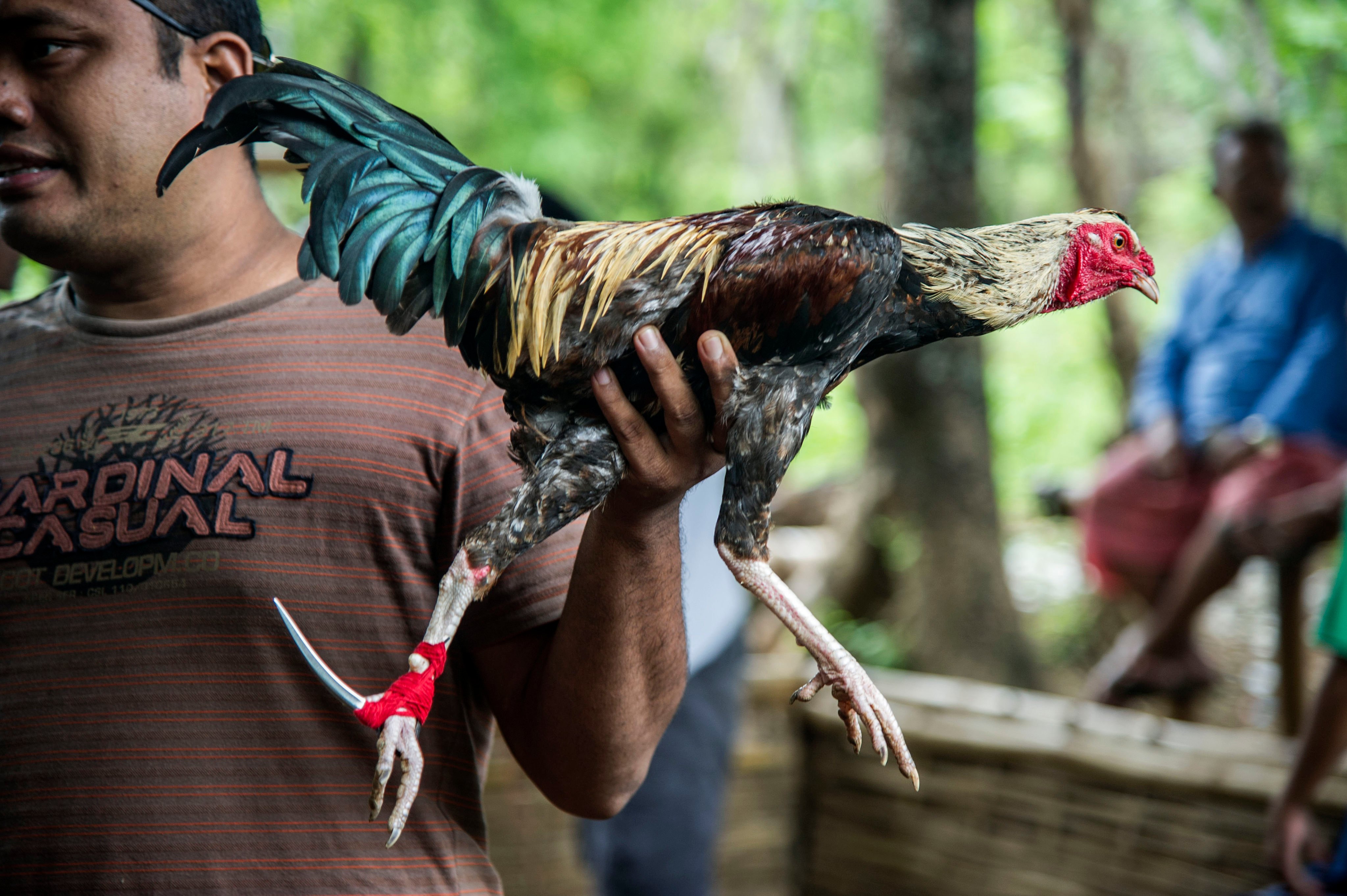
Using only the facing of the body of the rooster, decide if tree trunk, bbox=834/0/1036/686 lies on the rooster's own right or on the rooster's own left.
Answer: on the rooster's own left

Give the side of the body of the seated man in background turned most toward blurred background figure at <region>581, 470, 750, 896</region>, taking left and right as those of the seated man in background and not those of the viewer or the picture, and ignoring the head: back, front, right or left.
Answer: front

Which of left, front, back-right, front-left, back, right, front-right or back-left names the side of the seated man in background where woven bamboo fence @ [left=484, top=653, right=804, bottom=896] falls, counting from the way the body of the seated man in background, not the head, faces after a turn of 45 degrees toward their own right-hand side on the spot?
front-left

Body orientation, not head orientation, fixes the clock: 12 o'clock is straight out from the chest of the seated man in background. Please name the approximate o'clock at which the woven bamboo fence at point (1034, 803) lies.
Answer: The woven bamboo fence is roughly at 11 o'clock from the seated man in background.

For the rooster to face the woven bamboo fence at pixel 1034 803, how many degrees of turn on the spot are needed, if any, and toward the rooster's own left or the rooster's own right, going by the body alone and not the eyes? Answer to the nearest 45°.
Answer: approximately 45° to the rooster's own left

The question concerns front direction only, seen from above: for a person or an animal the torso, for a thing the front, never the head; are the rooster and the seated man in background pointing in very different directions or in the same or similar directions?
very different directions

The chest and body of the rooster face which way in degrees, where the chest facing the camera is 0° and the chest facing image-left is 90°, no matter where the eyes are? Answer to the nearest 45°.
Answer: approximately 270°

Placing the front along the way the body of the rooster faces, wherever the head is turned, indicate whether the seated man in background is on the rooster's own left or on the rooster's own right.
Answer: on the rooster's own left

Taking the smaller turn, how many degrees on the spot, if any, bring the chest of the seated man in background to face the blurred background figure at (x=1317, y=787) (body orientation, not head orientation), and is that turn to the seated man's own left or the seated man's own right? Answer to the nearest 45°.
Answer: approximately 45° to the seated man's own left

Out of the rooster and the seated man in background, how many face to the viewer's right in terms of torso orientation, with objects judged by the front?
1

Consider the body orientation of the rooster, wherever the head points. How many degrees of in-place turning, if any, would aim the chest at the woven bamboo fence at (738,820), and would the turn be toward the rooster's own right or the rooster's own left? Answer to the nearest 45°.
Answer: approximately 90° to the rooster's own left

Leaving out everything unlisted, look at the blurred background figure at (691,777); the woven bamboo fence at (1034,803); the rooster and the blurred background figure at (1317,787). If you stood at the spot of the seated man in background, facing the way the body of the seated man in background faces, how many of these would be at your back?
0

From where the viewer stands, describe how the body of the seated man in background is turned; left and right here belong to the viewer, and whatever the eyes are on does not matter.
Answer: facing the viewer and to the left of the viewer

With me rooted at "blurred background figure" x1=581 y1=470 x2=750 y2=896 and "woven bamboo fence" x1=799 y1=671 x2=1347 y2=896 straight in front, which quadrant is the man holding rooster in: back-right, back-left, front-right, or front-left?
back-right

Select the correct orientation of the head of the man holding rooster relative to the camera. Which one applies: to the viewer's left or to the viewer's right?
to the viewer's left

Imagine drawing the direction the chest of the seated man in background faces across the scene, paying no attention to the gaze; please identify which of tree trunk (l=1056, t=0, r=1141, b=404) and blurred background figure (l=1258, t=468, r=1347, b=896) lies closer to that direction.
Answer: the blurred background figure
